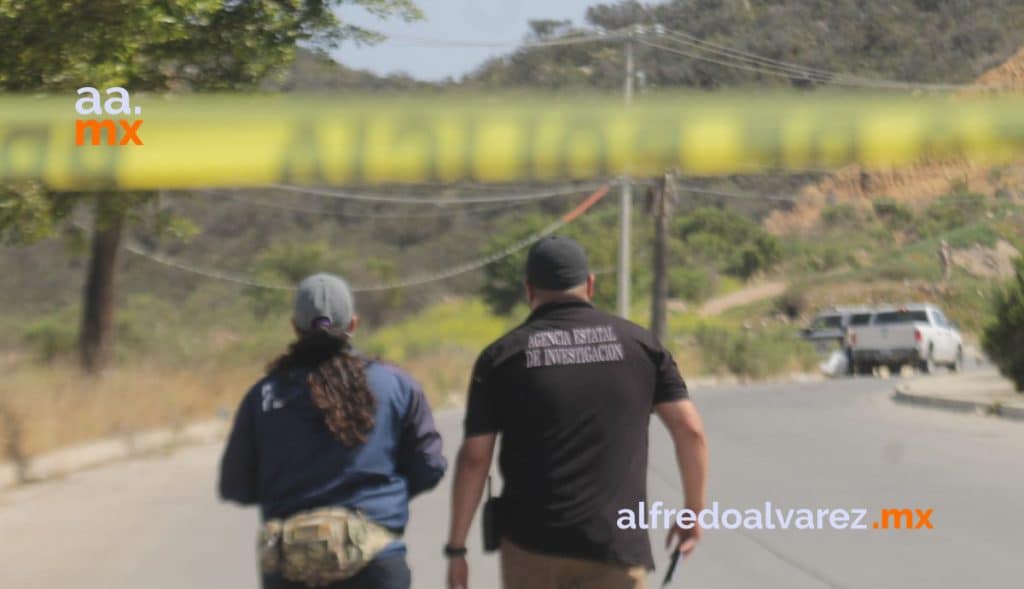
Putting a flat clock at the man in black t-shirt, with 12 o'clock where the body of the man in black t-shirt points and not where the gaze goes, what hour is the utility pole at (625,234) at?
The utility pole is roughly at 12 o'clock from the man in black t-shirt.

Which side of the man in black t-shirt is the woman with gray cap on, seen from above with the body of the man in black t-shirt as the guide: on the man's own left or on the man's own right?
on the man's own left

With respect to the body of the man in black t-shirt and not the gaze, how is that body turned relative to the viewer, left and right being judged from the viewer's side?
facing away from the viewer

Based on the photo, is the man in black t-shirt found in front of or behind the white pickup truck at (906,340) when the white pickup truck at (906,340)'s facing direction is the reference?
behind

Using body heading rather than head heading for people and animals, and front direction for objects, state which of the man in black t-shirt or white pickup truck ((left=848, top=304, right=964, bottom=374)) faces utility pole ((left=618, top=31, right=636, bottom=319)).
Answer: the man in black t-shirt

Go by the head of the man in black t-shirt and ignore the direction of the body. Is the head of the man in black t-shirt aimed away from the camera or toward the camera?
away from the camera

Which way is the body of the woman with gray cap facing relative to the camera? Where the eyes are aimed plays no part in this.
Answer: away from the camera

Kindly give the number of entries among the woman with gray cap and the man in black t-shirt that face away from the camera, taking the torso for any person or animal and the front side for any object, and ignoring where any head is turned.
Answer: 2

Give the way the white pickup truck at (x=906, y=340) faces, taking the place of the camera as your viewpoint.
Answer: facing away from the viewer and to the right of the viewer
